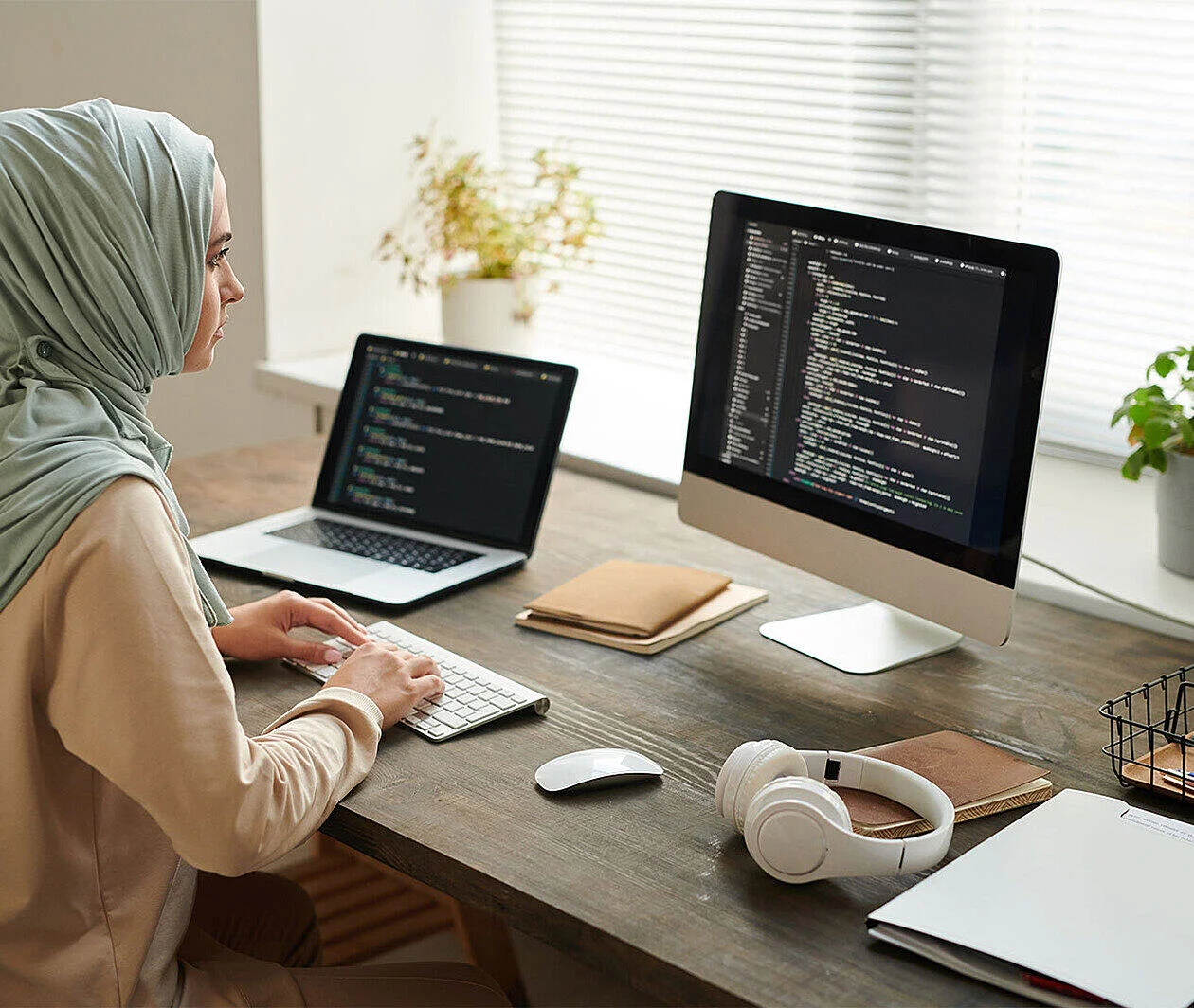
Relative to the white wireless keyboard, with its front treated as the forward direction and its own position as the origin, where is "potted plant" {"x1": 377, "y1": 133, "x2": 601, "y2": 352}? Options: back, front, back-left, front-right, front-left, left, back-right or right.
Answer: back-right

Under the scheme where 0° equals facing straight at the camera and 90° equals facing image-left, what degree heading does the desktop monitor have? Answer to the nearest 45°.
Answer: approximately 45°

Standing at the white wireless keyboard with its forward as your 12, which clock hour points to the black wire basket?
The black wire basket is roughly at 8 o'clock from the white wireless keyboard.

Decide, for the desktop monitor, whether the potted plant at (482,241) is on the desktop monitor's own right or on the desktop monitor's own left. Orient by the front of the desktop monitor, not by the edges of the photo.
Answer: on the desktop monitor's own right

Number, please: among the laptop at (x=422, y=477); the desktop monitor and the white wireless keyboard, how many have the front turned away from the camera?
0

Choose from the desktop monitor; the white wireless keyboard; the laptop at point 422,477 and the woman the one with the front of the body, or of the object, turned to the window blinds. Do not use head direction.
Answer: the woman

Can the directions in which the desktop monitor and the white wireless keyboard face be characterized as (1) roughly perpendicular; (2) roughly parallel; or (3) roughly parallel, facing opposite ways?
roughly parallel

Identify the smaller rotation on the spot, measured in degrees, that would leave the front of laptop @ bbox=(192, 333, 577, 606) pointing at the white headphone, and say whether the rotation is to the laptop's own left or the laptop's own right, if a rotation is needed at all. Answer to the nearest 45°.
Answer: approximately 45° to the laptop's own left

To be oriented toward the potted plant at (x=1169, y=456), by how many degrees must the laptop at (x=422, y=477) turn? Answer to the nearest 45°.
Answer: approximately 135° to its left

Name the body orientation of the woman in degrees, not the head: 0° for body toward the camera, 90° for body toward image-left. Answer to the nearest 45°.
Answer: approximately 225°

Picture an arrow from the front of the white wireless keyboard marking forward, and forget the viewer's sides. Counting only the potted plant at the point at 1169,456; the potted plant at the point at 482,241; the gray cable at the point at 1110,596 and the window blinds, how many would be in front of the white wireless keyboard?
0

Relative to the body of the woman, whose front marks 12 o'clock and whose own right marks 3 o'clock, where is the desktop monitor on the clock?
The desktop monitor is roughly at 1 o'clock from the woman.

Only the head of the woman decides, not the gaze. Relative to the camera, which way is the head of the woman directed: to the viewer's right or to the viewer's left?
to the viewer's right
